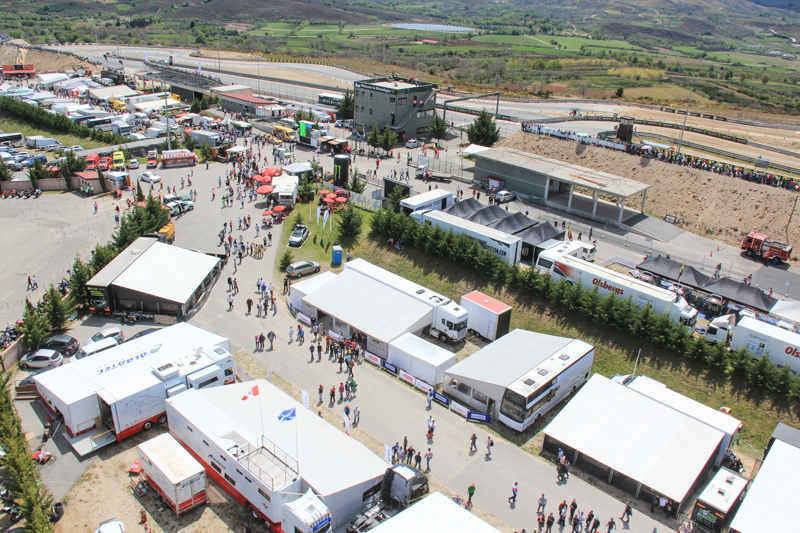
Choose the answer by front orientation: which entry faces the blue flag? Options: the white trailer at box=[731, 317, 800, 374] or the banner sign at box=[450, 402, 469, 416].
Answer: the banner sign

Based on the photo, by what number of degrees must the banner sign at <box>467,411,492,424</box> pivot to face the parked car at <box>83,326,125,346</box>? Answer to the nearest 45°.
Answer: approximately 45° to its right

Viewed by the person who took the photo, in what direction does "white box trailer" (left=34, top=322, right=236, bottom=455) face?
facing away from the viewer and to the right of the viewer

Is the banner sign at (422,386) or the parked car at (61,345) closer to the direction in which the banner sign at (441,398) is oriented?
the parked car

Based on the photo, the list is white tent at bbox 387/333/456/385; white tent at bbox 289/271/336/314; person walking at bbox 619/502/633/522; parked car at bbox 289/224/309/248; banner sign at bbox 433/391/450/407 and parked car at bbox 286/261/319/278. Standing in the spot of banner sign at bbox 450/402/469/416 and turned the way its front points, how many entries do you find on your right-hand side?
5

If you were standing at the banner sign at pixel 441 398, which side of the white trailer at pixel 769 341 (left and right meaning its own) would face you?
left

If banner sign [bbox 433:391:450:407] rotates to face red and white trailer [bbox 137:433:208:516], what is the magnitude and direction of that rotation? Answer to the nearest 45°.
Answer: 0° — it already faces it

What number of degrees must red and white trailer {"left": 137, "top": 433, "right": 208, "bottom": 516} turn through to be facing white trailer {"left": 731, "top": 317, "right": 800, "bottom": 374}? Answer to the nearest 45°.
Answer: approximately 135° to its right

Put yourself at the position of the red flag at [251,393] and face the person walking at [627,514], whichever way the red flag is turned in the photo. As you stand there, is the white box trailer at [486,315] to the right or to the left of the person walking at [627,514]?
left

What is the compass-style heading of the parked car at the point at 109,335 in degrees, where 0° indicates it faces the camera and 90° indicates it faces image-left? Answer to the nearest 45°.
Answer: approximately 45°

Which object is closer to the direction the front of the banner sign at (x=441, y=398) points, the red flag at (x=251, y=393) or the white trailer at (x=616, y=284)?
the red flag

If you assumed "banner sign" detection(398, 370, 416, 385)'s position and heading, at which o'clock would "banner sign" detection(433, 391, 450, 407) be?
"banner sign" detection(433, 391, 450, 407) is roughly at 9 o'clock from "banner sign" detection(398, 370, 416, 385).

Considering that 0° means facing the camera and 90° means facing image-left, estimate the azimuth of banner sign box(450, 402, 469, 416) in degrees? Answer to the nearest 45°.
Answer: approximately 45°

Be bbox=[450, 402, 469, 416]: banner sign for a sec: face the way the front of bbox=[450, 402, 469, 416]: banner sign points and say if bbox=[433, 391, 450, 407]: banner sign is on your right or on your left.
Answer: on your right
